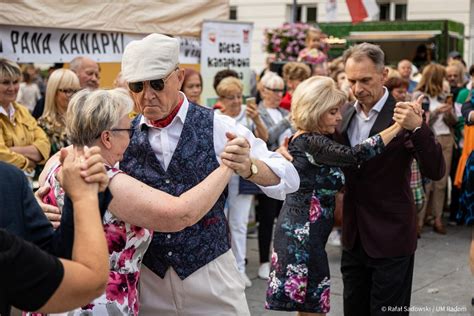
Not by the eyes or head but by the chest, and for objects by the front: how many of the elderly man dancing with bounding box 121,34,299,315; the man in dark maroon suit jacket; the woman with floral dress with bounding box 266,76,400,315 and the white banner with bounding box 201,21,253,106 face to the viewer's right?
1

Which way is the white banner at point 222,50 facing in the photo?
toward the camera

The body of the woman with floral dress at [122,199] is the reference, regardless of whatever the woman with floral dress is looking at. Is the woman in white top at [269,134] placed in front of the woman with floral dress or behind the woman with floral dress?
in front

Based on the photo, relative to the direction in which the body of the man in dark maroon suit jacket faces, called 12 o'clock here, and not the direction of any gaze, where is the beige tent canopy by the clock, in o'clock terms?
The beige tent canopy is roughly at 3 o'clock from the man in dark maroon suit jacket.

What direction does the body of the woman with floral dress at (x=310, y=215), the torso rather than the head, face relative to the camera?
to the viewer's right

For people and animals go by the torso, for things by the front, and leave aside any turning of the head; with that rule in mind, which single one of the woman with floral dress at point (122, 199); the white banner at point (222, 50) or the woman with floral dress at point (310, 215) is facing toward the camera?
the white banner

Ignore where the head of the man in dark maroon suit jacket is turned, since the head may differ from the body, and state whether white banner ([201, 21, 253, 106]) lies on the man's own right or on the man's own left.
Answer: on the man's own right

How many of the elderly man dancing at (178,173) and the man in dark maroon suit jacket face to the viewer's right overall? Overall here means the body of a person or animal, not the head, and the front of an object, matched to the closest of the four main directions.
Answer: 0

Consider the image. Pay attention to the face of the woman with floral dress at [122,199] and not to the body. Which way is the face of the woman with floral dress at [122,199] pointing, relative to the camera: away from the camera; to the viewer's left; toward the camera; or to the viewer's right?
to the viewer's right

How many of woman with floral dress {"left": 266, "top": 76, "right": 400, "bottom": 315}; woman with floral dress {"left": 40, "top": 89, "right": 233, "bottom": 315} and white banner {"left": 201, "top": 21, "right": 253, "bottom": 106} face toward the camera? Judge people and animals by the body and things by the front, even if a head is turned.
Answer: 1

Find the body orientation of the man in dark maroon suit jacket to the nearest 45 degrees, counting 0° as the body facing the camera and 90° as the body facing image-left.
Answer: approximately 45°

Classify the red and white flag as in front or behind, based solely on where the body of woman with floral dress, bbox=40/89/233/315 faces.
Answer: in front
